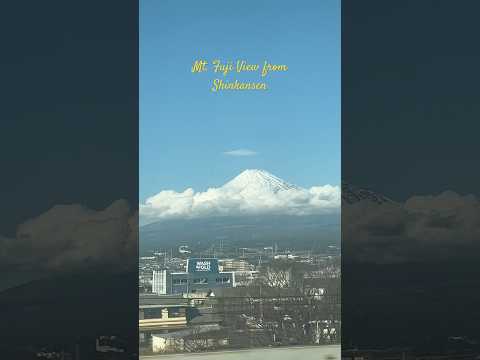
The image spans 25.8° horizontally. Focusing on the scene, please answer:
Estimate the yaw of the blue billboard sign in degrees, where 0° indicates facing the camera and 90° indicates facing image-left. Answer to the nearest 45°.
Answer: approximately 0°
